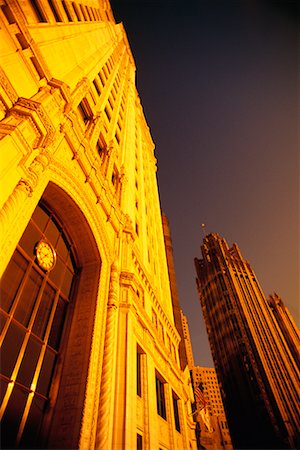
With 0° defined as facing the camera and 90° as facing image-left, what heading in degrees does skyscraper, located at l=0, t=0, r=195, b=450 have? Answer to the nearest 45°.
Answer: approximately 315°
